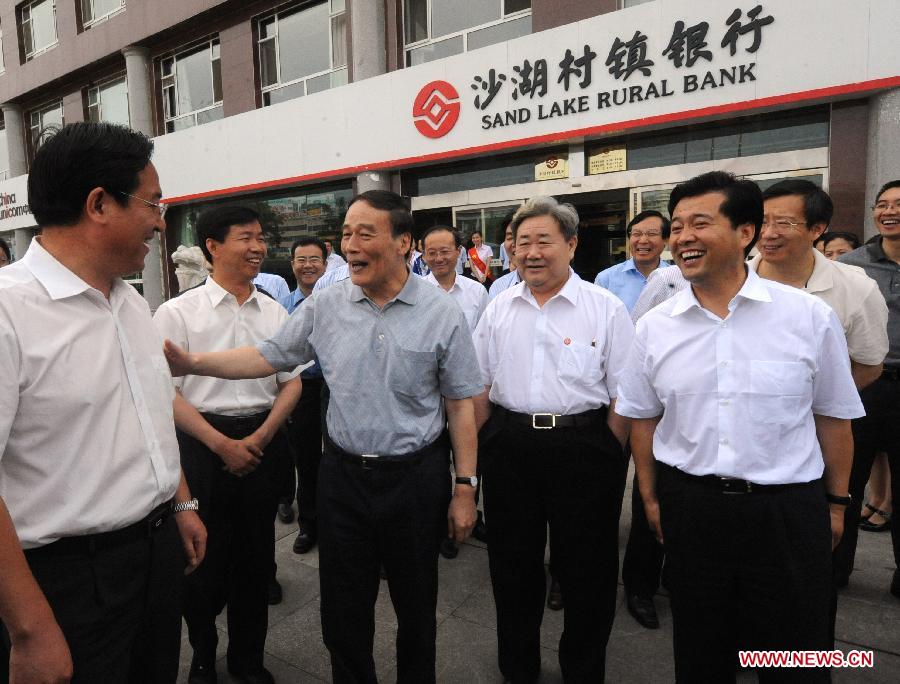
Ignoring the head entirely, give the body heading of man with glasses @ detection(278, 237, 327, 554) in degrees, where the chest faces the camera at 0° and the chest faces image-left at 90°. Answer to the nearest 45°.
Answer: approximately 0°

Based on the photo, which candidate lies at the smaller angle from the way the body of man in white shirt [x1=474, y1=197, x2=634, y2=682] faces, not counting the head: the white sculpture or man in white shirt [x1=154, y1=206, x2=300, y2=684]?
the man in white shirt

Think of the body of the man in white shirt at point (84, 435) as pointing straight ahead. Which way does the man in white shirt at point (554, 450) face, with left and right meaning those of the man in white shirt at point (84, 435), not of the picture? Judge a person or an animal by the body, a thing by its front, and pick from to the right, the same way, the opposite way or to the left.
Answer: to the right

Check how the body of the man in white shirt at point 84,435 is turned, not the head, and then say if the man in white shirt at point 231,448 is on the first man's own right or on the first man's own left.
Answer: on the first man's own left

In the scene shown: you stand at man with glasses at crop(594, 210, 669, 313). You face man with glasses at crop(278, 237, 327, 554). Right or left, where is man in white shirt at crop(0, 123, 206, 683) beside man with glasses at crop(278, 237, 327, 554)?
left

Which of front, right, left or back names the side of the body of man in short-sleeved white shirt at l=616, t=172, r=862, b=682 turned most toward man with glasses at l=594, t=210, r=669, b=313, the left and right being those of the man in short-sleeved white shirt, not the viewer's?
back

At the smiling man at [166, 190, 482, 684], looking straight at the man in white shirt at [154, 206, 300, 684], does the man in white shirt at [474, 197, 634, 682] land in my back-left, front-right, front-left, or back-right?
back-right

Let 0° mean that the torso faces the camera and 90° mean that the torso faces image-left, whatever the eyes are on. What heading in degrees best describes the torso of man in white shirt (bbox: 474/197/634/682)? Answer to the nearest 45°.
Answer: approximately 0°
